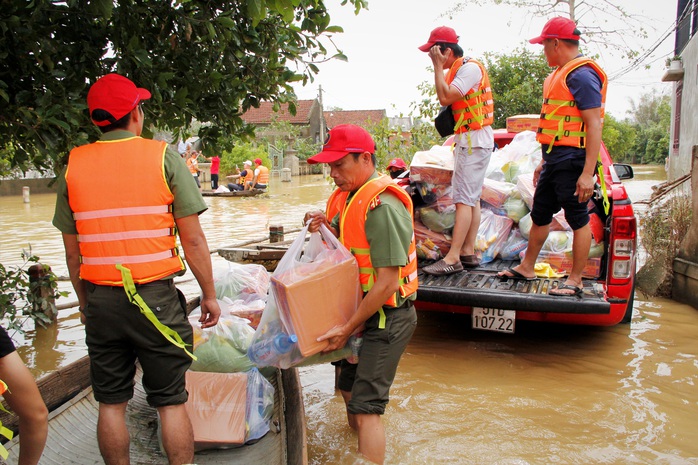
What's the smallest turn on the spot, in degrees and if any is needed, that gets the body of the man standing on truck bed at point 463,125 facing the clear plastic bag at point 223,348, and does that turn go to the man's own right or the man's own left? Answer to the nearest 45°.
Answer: approximately 45° to the man's own left

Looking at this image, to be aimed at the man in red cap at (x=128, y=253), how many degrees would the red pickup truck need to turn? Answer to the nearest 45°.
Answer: approximately 135° to its left

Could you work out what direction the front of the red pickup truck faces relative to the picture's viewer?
facing away from the viewer

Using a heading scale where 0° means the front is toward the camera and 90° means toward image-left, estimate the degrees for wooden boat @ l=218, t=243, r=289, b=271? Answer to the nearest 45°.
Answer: approximately 90°

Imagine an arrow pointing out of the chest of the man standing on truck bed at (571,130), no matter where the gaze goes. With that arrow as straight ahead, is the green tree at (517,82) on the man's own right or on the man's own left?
on the man's own right

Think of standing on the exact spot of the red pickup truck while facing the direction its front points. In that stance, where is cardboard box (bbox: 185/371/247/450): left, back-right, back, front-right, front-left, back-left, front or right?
back-left

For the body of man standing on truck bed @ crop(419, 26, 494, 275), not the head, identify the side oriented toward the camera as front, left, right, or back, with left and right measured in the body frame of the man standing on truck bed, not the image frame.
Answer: left
